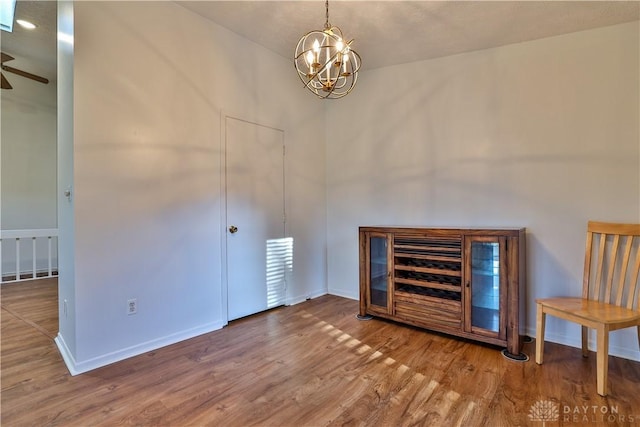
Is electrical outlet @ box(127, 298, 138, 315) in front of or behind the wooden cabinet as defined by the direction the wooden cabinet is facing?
in front

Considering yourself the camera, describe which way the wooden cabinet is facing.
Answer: facing the viewer and to the left of the viewer

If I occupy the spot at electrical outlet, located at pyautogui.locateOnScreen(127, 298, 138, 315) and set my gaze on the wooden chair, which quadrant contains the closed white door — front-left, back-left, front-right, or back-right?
front-left

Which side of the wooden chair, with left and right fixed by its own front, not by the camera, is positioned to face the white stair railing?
front

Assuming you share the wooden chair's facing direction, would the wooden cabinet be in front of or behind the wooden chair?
in front

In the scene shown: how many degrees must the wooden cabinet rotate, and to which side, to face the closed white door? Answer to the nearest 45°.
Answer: approximately 45° to its right

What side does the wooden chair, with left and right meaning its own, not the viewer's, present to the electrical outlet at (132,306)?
front

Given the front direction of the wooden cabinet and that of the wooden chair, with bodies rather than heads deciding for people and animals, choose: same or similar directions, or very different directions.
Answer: same or similar directions
